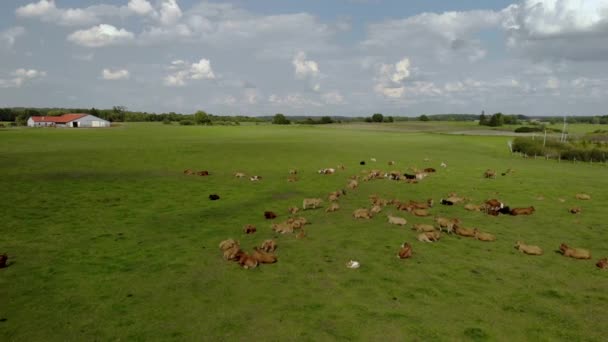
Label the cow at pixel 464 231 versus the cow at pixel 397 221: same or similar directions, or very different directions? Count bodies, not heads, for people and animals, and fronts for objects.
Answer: same or similar directions

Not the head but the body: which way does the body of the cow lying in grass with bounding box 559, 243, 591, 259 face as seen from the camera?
to the viewer's left

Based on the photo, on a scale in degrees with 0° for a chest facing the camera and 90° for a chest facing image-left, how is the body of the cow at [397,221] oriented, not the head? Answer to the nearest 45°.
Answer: approximately 90°

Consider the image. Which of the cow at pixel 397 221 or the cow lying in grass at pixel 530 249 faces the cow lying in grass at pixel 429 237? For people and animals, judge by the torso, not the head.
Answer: the cow lying in grass at pixel 530 249

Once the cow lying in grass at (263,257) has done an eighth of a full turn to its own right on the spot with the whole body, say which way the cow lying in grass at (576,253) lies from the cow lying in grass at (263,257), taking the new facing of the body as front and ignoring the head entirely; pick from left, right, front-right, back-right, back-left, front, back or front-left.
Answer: back-right

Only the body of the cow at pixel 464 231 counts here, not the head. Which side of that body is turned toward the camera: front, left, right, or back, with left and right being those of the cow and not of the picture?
left

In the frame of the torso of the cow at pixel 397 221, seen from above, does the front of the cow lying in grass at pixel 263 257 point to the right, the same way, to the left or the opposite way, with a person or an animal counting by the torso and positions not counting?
the same way

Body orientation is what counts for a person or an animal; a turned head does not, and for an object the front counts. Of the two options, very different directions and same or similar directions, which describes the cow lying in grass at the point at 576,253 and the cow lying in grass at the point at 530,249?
same or similar directions

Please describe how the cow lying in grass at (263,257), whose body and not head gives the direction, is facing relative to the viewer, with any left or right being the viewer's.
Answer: facing to the left of the viewer
